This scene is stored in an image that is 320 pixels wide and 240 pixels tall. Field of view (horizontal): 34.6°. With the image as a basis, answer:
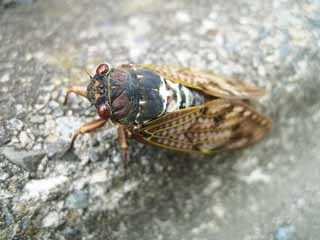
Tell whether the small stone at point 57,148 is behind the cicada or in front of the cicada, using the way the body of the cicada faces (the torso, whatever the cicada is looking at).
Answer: in front

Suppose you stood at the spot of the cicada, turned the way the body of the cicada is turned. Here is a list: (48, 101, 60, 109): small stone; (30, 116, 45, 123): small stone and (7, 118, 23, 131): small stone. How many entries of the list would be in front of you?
3

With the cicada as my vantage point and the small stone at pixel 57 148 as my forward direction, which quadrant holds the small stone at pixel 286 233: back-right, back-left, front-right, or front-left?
back-left

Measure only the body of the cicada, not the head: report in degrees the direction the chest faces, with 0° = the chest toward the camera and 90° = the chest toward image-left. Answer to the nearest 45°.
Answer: approximately 90°

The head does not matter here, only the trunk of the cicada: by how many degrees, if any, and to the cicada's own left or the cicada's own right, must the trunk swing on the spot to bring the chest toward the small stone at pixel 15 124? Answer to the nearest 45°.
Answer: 0° — it already faces it

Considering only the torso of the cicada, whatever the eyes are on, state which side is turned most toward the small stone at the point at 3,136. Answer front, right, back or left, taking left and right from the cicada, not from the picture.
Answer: front

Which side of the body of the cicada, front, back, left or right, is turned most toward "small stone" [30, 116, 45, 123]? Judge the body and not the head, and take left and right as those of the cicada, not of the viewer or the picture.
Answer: front

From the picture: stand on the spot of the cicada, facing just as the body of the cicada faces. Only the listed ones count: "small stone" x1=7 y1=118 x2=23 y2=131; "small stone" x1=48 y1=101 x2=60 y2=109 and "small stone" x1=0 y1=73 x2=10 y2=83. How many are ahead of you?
3

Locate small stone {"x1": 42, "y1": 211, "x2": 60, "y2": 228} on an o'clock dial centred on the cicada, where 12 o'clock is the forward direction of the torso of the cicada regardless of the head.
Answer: The small stone is roughly at 11 o'clock from the cicada.

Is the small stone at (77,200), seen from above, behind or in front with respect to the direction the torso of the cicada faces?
in front

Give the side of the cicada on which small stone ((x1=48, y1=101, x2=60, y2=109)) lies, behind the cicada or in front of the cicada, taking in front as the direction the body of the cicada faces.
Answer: in front
